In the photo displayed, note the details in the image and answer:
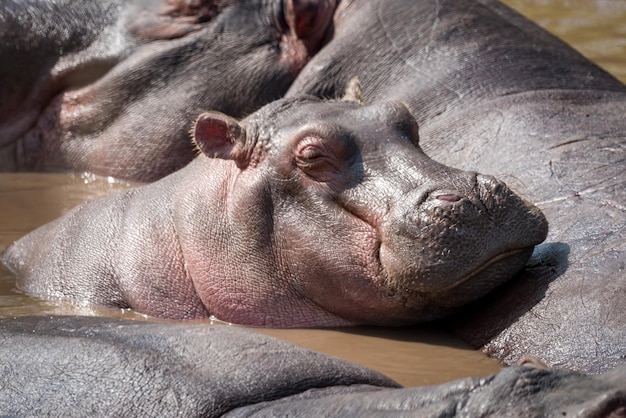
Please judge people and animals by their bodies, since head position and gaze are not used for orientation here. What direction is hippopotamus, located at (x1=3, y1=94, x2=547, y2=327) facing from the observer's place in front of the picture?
facing the viewer and to the right of the viewer

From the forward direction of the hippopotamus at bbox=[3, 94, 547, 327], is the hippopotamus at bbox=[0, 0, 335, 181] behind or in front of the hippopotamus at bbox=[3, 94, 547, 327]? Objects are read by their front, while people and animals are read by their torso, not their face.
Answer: behind
